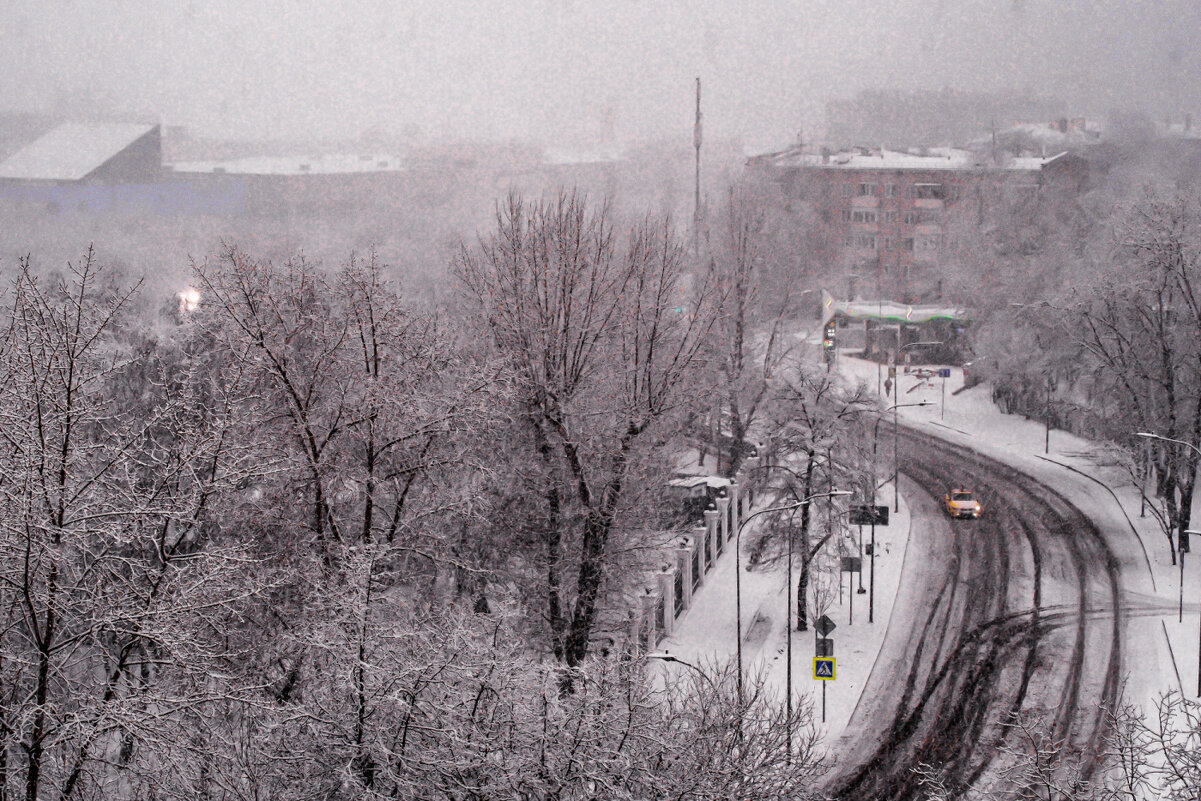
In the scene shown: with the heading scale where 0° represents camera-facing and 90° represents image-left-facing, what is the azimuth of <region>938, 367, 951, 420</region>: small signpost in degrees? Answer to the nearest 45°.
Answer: approximately 0°

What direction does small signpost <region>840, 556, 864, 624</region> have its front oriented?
away from the camera

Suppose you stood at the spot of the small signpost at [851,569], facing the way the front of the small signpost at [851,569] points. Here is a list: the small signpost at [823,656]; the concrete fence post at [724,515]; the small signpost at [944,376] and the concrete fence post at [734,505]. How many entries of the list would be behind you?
1

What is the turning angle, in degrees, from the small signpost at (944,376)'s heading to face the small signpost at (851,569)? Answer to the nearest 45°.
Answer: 0° — it already faces it

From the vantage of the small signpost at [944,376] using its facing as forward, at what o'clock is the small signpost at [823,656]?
the small signpost at [823,656] is roughly at 12 o'clock from the small signpost at [944,376].

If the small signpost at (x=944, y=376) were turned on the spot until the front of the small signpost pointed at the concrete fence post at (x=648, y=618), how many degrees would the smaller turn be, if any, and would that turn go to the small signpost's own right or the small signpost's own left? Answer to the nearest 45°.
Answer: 0° — it already faces it

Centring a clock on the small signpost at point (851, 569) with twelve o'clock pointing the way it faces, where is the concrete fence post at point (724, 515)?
The concrete fence post is roughly at 11 o'clock from the small signpost.

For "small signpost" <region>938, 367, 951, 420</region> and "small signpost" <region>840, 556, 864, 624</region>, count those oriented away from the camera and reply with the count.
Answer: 1

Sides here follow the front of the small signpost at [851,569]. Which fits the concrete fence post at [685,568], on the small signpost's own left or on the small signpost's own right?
on the small signpost's own left
